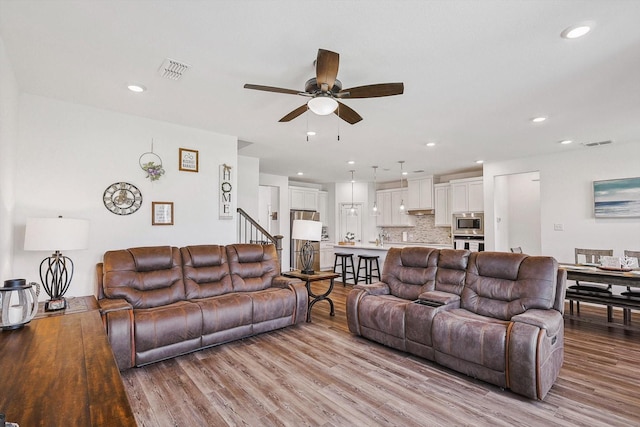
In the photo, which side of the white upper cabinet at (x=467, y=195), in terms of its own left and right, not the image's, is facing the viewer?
front

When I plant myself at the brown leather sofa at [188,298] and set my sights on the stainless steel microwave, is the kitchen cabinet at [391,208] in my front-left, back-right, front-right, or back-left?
front-left

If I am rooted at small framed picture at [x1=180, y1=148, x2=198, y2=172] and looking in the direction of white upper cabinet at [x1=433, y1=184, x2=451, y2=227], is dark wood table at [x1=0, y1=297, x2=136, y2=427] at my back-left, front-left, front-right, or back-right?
back-right

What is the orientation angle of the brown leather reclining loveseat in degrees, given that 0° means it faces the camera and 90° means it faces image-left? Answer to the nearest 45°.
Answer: approximately 45°

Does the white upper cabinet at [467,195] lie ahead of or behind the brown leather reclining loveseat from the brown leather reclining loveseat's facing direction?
behind

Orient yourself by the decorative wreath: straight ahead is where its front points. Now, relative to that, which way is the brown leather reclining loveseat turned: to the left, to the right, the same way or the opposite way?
to the right

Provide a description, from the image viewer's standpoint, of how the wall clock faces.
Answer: facing the viewer

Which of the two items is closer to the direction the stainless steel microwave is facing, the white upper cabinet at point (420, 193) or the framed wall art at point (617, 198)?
the framed wall art

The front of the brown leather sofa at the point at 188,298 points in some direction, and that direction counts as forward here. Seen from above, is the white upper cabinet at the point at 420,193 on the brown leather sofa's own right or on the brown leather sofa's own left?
on the brown leather sofa's own left

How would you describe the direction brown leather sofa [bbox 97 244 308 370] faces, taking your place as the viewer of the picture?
facing the viewer and to the right of the viewer

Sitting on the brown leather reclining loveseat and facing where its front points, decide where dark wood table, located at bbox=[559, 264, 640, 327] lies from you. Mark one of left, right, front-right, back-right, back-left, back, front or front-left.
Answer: back

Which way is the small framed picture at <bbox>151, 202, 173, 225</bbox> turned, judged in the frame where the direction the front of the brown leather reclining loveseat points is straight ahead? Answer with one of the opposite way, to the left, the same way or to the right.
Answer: to the left

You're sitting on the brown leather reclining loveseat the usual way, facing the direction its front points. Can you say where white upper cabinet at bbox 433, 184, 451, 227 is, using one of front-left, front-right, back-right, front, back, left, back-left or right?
back-right

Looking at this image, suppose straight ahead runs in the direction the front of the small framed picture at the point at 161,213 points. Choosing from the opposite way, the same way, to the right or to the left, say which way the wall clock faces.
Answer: the same way

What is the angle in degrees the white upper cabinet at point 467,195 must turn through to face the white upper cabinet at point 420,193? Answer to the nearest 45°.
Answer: approximately 135° to its right

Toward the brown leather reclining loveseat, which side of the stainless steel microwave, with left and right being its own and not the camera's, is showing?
front

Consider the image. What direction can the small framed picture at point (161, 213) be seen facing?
toward the camera

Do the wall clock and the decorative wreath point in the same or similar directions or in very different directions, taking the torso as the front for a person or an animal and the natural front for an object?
same or similar directions
